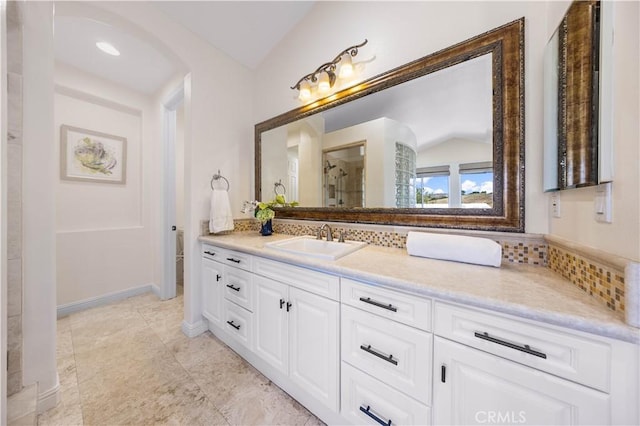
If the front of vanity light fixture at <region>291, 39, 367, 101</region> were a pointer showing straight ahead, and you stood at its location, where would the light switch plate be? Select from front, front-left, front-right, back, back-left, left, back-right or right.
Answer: left

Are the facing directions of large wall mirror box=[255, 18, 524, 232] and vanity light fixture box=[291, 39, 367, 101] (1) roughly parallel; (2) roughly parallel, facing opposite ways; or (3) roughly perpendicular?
roughly parallel

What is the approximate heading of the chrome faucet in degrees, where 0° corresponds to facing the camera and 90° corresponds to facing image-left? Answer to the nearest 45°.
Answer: approximately 45°

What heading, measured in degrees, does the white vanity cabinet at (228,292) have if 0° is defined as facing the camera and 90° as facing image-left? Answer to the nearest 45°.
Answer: approximately 45°

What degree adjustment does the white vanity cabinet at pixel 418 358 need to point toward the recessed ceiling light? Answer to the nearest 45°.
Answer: approximately 45° to its right

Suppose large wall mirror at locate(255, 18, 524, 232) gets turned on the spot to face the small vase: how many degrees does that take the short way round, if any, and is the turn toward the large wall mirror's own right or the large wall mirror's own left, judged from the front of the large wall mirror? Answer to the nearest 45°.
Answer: approximately 45° to the large wall mirror's own right

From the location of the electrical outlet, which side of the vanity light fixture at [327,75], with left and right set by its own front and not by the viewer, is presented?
left

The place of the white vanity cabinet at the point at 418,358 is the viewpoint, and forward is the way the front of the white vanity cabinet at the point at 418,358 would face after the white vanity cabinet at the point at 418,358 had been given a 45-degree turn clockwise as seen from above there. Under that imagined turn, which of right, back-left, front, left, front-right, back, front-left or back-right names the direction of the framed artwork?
front

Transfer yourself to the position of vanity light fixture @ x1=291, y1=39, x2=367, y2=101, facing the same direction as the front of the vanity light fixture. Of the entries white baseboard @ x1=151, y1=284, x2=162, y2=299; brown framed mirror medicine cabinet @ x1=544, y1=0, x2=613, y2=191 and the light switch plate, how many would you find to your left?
2

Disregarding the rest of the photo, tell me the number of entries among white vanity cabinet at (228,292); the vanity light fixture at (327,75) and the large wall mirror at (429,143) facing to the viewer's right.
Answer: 0

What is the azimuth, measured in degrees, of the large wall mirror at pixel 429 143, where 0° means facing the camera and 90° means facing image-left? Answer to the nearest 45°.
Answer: approximately 45°
